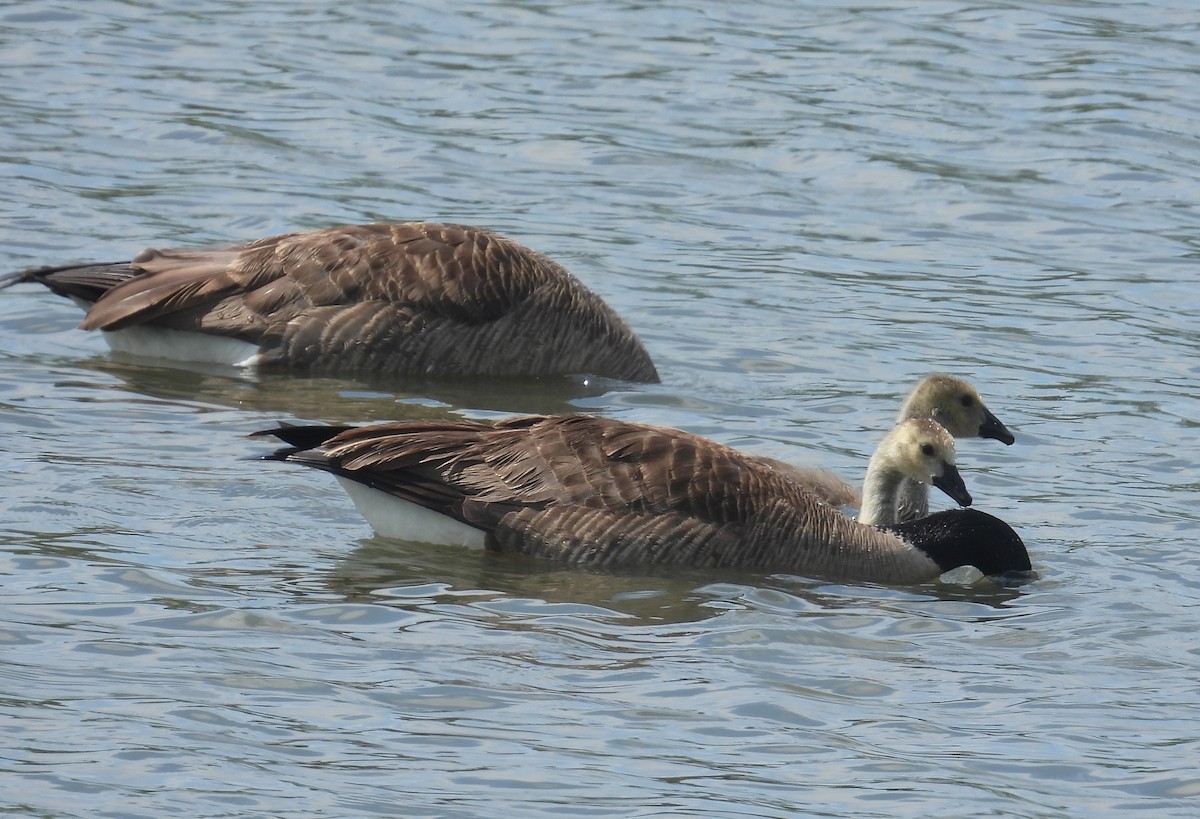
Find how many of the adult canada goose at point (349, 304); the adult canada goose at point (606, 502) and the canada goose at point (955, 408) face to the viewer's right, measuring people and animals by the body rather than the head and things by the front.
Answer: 3

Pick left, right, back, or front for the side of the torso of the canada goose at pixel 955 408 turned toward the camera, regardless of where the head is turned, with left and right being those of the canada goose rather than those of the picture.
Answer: right

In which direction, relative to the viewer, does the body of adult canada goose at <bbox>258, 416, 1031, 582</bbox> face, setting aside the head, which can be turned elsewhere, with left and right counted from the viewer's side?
facing to the right of the viewer

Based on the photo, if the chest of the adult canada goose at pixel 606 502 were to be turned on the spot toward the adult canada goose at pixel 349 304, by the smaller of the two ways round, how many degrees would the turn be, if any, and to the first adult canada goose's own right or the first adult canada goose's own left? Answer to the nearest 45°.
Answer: approximately 135° to the first adult canada goose's own left

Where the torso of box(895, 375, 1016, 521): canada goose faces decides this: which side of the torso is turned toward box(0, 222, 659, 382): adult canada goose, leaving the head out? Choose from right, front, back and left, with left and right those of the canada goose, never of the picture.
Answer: back

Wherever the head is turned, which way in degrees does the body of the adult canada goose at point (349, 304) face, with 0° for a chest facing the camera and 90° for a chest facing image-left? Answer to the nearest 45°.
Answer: approximately 270°

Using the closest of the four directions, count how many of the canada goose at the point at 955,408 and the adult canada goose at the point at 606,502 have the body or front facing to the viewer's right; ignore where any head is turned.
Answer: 2

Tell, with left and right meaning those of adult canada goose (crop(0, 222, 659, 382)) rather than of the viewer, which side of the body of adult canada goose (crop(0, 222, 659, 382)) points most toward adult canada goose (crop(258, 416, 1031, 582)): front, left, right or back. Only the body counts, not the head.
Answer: right

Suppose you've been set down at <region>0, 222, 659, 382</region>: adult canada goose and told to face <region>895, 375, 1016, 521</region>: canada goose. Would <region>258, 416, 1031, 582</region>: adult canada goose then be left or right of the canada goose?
right

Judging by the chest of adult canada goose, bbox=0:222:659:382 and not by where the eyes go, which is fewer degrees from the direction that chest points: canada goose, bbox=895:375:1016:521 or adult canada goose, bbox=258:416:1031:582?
the canada goose

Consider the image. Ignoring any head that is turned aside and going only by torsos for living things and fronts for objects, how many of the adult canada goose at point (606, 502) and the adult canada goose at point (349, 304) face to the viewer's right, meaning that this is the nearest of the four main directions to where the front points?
2

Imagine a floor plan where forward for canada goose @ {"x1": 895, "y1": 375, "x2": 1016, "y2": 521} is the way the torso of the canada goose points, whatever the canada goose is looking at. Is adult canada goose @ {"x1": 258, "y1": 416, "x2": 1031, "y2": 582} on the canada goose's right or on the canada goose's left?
on the canada goose's right

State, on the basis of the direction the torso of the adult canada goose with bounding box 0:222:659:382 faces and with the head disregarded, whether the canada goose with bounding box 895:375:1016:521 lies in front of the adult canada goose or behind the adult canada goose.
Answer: in front
